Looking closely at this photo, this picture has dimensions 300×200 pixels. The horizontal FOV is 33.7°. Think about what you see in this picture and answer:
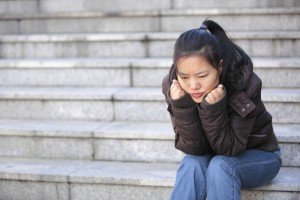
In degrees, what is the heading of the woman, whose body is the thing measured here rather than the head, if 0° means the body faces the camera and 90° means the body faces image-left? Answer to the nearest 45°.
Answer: approximately 45°
